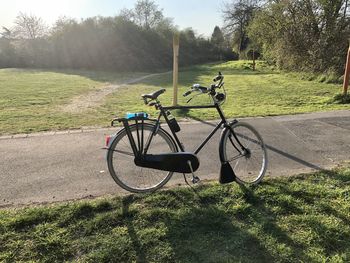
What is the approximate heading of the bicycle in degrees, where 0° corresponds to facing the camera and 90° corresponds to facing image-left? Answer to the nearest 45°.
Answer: approximately 270°

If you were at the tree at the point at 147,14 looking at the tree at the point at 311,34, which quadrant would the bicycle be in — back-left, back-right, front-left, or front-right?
front-right

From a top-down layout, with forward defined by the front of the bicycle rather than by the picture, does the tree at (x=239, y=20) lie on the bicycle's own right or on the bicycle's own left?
on the bicycle's own left

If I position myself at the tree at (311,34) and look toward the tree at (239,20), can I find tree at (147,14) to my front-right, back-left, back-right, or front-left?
front-left

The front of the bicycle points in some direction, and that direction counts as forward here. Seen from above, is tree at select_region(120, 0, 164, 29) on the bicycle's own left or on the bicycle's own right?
on the bicycle's own left

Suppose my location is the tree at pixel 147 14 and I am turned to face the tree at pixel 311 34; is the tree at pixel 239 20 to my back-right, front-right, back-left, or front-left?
front-left

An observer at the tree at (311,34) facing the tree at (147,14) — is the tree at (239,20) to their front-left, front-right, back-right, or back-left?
front-right

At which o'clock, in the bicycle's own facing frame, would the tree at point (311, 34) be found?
The tree is roughly at 10 o'clock from the bicycle.
